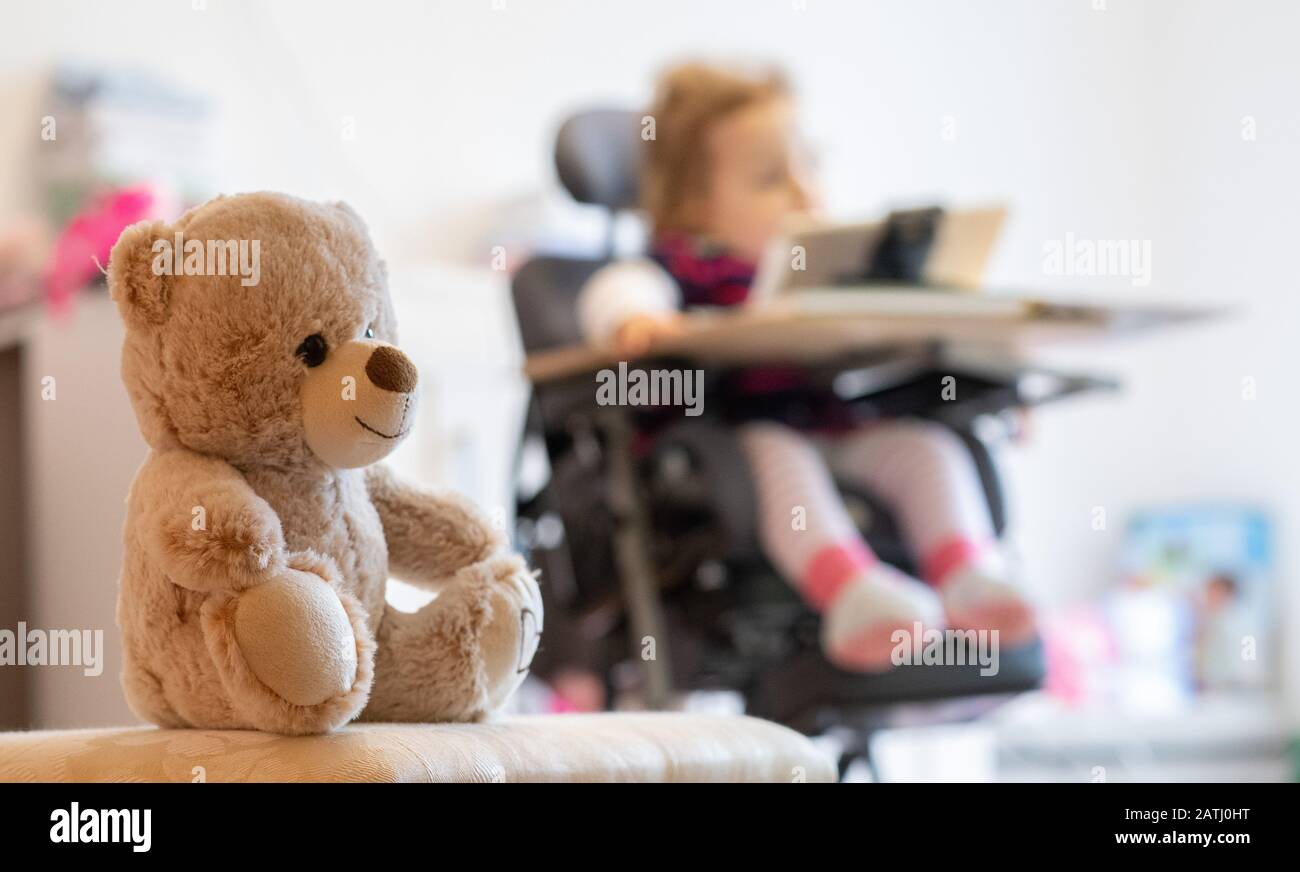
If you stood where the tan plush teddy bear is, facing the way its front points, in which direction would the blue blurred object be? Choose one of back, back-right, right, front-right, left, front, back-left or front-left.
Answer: left

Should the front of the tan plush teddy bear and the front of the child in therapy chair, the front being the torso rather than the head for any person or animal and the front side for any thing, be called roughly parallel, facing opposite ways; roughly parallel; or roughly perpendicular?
roughly parallel

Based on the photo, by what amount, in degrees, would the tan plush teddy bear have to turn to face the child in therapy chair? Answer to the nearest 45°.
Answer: approximately 90° to its left

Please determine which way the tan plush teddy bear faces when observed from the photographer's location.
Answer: facing the viewer and to the right of the viewer

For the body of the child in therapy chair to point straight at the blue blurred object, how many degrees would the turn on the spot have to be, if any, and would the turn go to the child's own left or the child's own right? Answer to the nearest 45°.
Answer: approximately 90° to the child's own left

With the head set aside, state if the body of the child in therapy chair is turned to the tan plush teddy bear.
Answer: no

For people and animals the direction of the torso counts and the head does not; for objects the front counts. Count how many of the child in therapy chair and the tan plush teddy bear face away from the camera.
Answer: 0
